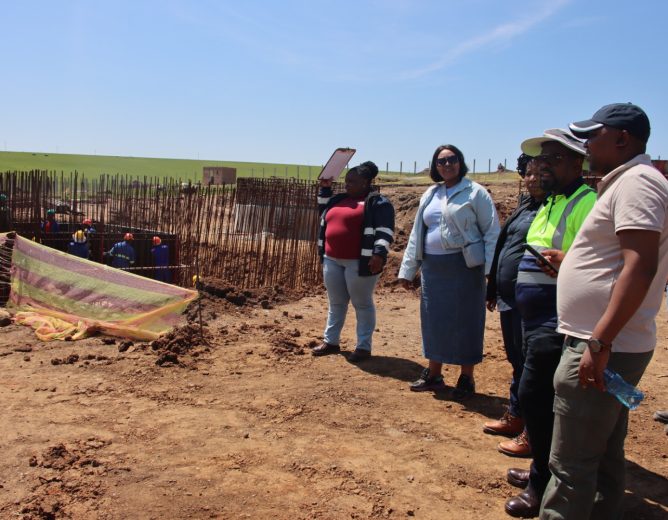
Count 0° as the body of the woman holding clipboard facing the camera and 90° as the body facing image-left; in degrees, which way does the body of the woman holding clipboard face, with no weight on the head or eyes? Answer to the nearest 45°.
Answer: approximately 45°

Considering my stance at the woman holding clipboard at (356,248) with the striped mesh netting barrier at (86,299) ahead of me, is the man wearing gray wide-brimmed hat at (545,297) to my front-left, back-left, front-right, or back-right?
back-left

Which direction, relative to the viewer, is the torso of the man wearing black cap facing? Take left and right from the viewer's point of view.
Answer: facing to the left of the viewer

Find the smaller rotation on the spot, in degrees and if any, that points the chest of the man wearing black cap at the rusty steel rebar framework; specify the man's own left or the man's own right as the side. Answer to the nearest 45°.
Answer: approximately 45° to the man's own right

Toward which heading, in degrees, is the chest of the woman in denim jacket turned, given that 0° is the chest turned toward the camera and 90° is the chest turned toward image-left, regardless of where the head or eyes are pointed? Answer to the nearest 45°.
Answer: approximately 45°

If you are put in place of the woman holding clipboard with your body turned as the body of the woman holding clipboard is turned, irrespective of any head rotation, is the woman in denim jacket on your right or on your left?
on your left

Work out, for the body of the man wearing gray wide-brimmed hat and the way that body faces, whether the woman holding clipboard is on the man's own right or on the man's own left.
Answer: on the man's own right

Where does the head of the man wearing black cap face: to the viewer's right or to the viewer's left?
to the viewer's left

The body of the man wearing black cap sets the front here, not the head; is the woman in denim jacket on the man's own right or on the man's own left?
on the man's own right

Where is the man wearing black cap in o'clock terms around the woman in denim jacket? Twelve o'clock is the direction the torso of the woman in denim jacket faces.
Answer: The man wearing black cap is roughly at 10 o'clock from the woman in denim jacket.
